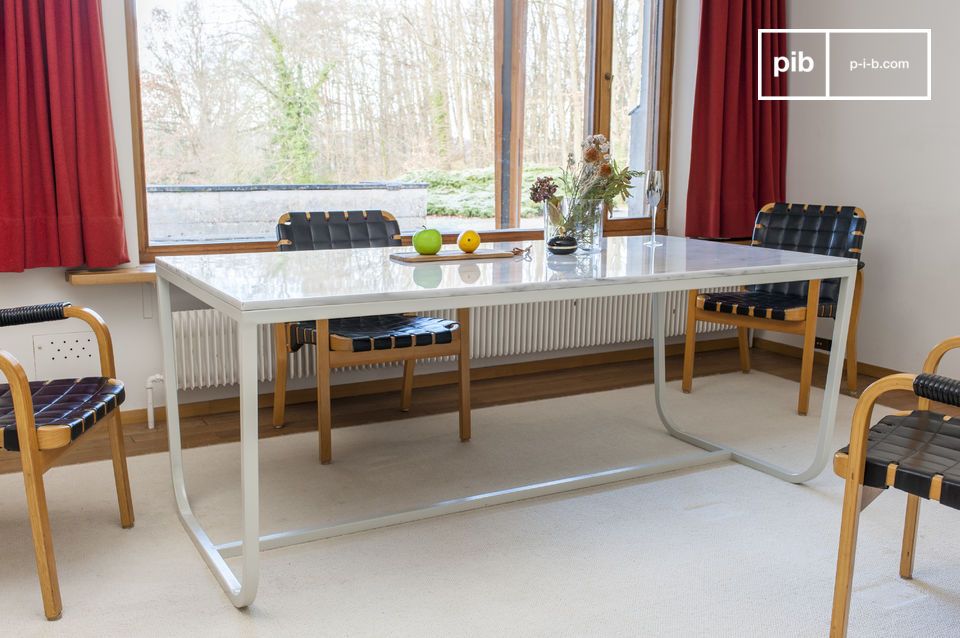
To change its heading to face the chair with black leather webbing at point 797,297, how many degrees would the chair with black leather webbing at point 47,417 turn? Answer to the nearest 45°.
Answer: approximately 45° to its left

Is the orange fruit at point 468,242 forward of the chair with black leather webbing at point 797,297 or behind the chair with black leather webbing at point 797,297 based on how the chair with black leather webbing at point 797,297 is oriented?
forward

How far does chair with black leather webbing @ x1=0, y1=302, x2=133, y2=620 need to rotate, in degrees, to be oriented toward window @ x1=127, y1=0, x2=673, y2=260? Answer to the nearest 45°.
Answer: approximately 90° to its left

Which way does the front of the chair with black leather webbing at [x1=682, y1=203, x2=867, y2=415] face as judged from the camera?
facing the viewer and to the left of the viewer

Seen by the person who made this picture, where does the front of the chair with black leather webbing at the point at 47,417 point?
facing the viewer and to the right of the viewer

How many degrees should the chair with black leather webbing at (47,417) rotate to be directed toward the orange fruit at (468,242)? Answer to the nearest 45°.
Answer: approximately 45° to its left

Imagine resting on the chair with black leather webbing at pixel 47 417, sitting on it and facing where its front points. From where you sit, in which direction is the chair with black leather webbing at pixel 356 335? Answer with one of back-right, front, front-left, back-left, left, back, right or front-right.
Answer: left

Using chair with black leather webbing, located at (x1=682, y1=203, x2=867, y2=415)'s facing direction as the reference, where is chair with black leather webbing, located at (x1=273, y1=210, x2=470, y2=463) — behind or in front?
in front

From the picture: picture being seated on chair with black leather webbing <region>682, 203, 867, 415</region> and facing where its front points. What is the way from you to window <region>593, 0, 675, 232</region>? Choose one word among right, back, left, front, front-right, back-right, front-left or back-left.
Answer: right

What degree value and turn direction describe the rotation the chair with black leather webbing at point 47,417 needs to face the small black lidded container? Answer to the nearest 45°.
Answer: approximately 45° to its left

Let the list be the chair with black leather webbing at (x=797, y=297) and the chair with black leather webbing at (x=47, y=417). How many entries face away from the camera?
0

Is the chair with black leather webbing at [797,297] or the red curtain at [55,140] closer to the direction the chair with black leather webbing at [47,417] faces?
the chair with black leather webbing

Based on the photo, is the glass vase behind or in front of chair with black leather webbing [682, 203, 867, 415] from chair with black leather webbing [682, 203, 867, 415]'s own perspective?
in front
